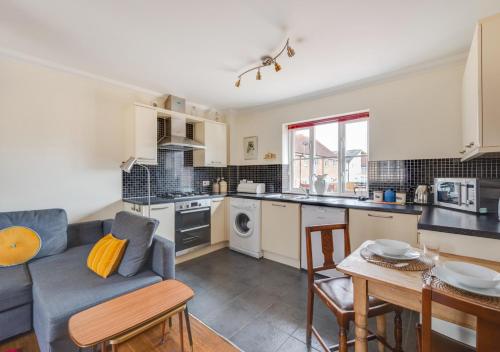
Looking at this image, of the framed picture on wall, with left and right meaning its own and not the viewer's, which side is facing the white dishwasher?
left

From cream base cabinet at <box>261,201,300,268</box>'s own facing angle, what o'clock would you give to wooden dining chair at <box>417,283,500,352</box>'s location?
The wooden dining chair is roughly at 10 o'clock from the cream base cabinet.

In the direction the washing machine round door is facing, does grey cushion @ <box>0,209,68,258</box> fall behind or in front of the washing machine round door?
in front

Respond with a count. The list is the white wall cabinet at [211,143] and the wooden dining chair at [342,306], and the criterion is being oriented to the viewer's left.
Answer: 0

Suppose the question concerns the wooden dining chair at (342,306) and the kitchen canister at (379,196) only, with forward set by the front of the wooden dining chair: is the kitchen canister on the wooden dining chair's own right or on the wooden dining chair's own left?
on the wooden dining chair's own left

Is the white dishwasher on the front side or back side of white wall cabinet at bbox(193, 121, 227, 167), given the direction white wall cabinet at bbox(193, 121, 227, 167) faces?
on the front side

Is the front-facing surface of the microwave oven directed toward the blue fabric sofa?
yes

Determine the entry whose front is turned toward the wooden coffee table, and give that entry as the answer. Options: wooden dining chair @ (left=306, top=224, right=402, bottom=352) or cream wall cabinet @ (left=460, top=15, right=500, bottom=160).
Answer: the cream wall cabinet

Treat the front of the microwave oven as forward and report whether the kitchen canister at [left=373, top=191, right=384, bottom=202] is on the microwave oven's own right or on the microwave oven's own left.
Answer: on the microwave oven's own right
